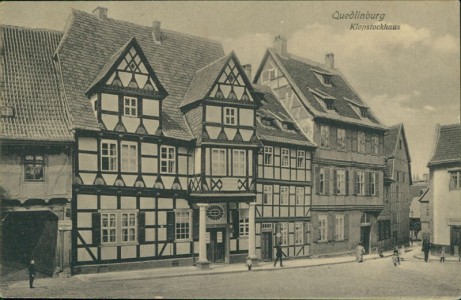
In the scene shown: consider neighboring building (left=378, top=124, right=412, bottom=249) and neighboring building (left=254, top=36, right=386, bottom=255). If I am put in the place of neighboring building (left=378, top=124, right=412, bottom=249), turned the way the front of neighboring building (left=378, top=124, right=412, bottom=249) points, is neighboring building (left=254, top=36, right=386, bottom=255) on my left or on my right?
on my right

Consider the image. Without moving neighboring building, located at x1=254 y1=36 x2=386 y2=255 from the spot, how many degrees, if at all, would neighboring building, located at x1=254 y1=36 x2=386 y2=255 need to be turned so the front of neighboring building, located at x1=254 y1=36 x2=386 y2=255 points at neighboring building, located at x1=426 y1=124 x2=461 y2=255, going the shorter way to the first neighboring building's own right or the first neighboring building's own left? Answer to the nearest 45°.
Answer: approximately 45° to the first neighboring building's own left

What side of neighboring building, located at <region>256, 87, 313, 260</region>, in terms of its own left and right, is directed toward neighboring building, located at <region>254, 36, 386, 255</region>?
left

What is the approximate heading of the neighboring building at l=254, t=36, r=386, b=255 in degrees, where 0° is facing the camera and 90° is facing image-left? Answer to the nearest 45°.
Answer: approximately 315°

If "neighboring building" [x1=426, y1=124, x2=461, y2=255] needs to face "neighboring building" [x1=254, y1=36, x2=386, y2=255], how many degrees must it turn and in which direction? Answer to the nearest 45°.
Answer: approximately 45° to its right

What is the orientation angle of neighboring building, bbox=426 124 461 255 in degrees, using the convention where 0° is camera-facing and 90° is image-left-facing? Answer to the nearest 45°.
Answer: approximately 45°

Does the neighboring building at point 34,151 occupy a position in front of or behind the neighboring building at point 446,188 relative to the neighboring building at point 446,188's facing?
in front

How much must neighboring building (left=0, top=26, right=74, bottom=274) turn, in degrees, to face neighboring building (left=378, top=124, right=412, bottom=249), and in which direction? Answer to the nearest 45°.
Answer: approximately 135° to its left

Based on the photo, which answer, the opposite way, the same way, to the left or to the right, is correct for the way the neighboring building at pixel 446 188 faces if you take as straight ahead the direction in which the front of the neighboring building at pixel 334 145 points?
to the right

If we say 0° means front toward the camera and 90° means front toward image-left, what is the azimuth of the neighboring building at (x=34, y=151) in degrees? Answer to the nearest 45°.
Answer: approximately 0°
